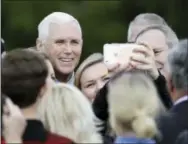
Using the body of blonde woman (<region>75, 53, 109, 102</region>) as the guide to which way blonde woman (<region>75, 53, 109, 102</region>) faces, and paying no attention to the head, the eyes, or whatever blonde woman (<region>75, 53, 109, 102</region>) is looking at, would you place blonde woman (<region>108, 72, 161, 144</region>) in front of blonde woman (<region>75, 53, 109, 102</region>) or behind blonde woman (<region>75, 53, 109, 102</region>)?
in front

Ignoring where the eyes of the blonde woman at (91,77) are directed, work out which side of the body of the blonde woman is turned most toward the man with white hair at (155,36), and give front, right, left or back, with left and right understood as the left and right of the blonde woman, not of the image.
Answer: left

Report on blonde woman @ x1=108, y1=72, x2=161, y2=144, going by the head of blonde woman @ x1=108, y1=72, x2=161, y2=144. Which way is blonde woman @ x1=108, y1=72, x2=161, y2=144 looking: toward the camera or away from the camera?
away from the camera

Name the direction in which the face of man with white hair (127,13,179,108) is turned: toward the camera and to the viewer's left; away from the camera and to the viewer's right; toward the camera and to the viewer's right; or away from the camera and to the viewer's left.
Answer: toward the camera and to the viewer's left

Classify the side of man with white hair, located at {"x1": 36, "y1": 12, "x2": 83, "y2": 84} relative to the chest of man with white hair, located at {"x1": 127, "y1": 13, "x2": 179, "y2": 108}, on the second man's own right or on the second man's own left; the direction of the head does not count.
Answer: on the second man's own right

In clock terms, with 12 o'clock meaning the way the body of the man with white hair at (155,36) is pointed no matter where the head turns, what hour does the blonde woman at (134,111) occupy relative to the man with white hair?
The blonde woman is roughly at 12 o'clock from the man with white hair.

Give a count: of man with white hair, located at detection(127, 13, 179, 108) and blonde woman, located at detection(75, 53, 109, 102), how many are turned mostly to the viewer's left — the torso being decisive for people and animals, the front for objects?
0

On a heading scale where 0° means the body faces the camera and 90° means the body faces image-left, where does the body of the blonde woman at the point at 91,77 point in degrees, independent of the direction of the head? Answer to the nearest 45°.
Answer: approximately 315°

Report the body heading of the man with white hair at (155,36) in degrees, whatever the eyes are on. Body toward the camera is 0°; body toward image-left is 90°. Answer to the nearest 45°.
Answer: approximately 0°
